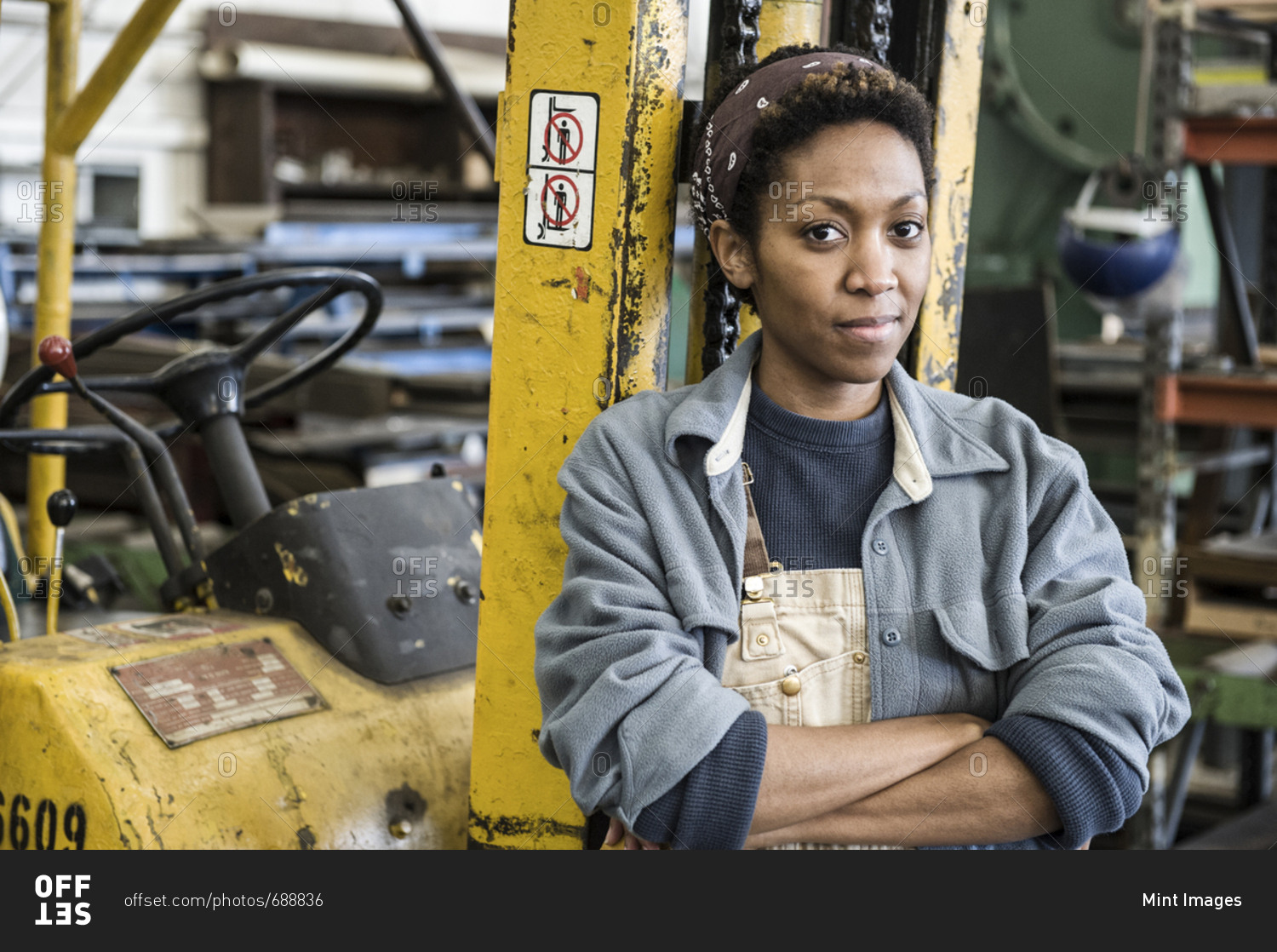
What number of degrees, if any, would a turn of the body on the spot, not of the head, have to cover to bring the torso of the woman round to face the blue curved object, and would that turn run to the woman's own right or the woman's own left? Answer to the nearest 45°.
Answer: approximately 180°

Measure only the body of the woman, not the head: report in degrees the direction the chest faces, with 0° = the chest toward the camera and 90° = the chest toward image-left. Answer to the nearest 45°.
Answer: approximately 0°
